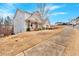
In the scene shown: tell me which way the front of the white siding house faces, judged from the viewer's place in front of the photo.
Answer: facing the viewer and to the right of the viewer
